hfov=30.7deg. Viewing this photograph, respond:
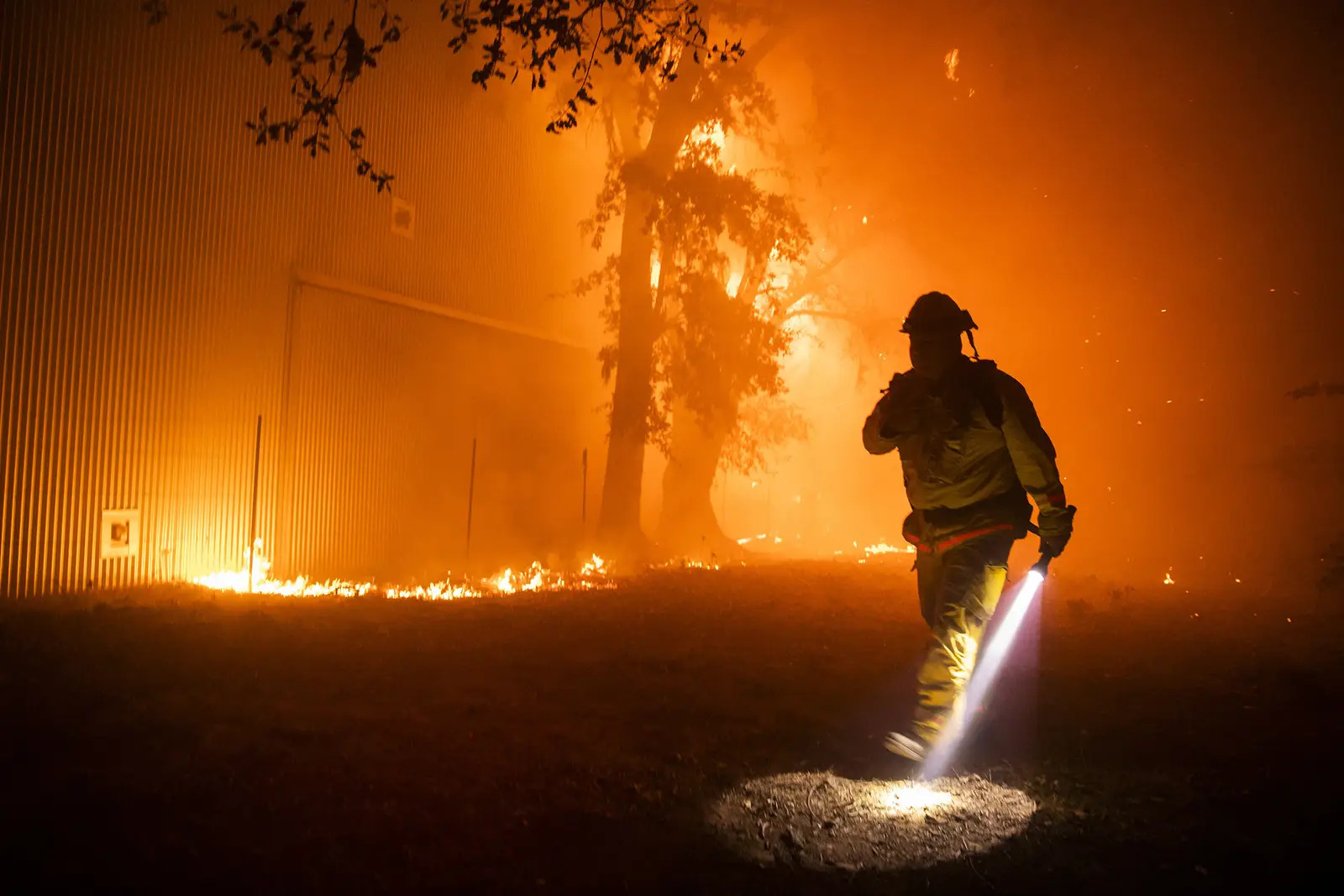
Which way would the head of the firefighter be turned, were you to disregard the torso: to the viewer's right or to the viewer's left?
to the viewer's left

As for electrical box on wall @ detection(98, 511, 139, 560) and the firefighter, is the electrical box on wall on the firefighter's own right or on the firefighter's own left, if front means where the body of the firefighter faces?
on the firefighter's own right

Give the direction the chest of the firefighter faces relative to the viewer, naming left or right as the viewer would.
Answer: facing the viewer and to the left of the viewer

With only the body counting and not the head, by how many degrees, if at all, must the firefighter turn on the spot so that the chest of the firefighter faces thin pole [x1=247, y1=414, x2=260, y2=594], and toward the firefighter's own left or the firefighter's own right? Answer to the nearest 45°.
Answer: approximately 90° to the firefighter's own right

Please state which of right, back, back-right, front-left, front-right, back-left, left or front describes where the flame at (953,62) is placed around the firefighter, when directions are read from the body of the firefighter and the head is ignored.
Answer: back-right
